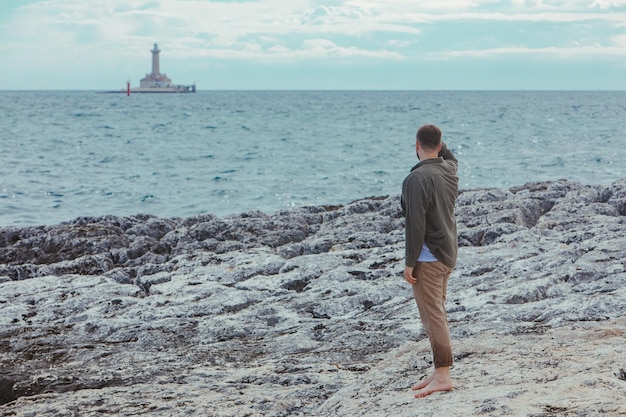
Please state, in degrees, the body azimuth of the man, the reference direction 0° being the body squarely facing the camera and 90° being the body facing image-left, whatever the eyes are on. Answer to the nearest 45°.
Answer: approximately 135°
